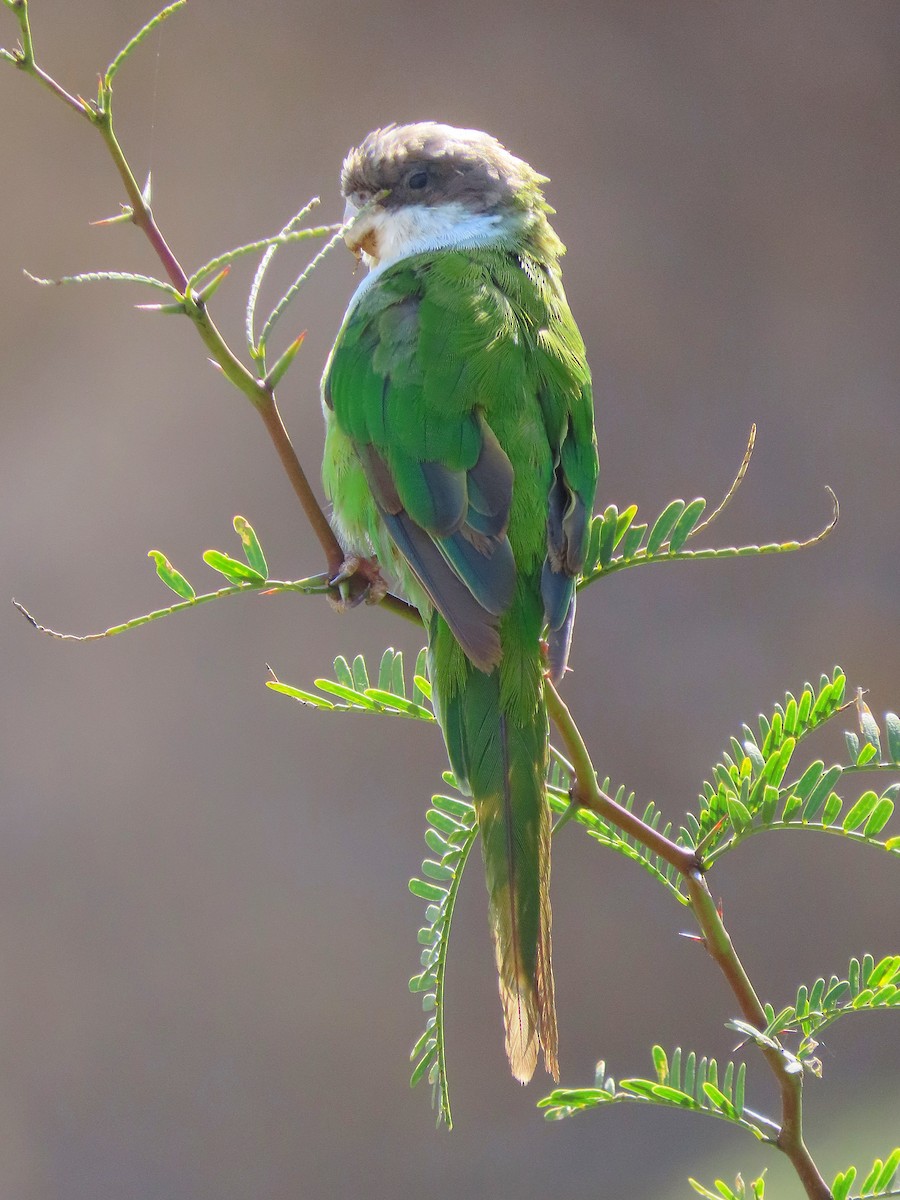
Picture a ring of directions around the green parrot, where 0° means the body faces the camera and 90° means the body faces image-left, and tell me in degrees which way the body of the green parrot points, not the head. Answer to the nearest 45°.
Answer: approximately 135°
